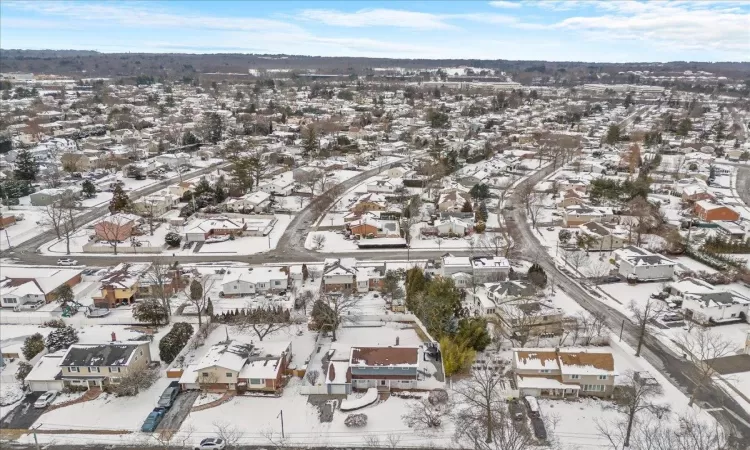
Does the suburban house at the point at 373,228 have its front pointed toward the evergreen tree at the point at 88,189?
no

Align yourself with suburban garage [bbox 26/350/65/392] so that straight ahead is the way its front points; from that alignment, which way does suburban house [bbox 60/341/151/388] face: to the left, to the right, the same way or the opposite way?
the same way

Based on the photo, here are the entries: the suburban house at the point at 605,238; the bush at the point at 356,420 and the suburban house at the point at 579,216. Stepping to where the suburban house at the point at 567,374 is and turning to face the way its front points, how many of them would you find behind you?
2

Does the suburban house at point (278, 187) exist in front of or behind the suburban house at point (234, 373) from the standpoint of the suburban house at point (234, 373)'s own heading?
behind

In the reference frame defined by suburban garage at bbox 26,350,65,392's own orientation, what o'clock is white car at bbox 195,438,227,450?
The white car is roughly at 11 o'clock from the suburban garage.

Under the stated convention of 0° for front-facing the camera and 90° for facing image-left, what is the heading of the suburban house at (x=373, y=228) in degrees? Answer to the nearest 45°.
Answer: approximately 0°

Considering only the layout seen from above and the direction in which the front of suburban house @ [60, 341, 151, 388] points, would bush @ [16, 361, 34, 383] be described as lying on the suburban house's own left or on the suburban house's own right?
on the suburban house's own right

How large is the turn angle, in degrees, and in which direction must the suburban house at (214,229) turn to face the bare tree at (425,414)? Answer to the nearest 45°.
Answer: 0° — it already faces it

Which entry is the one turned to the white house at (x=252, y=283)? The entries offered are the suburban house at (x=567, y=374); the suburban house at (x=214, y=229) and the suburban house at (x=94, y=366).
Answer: the suburban house at (x=214, y=229)

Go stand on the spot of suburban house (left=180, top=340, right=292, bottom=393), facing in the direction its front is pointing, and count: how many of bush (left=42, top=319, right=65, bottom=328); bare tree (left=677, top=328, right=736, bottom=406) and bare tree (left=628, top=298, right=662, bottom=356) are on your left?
2

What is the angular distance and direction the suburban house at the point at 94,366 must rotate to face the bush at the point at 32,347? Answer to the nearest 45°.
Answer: approximately 135° to its right

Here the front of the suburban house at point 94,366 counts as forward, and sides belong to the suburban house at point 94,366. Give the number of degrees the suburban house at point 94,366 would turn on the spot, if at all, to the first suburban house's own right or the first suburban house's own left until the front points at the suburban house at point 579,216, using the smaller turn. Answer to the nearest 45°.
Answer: approximately 90° to the first suburban house's own left

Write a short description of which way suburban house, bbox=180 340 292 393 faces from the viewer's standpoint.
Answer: facing the viewer

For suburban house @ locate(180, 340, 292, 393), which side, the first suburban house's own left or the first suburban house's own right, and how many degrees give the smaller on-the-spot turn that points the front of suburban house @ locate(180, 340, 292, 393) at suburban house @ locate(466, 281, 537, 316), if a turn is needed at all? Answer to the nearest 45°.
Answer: approximately 90° to the first suburban house's own left

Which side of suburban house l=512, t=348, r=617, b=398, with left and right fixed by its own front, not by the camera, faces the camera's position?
front

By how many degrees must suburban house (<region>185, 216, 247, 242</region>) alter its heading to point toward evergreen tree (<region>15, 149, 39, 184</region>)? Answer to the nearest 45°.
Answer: approximately 135° to its right

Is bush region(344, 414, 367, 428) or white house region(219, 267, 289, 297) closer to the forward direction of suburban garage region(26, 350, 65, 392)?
the bush
